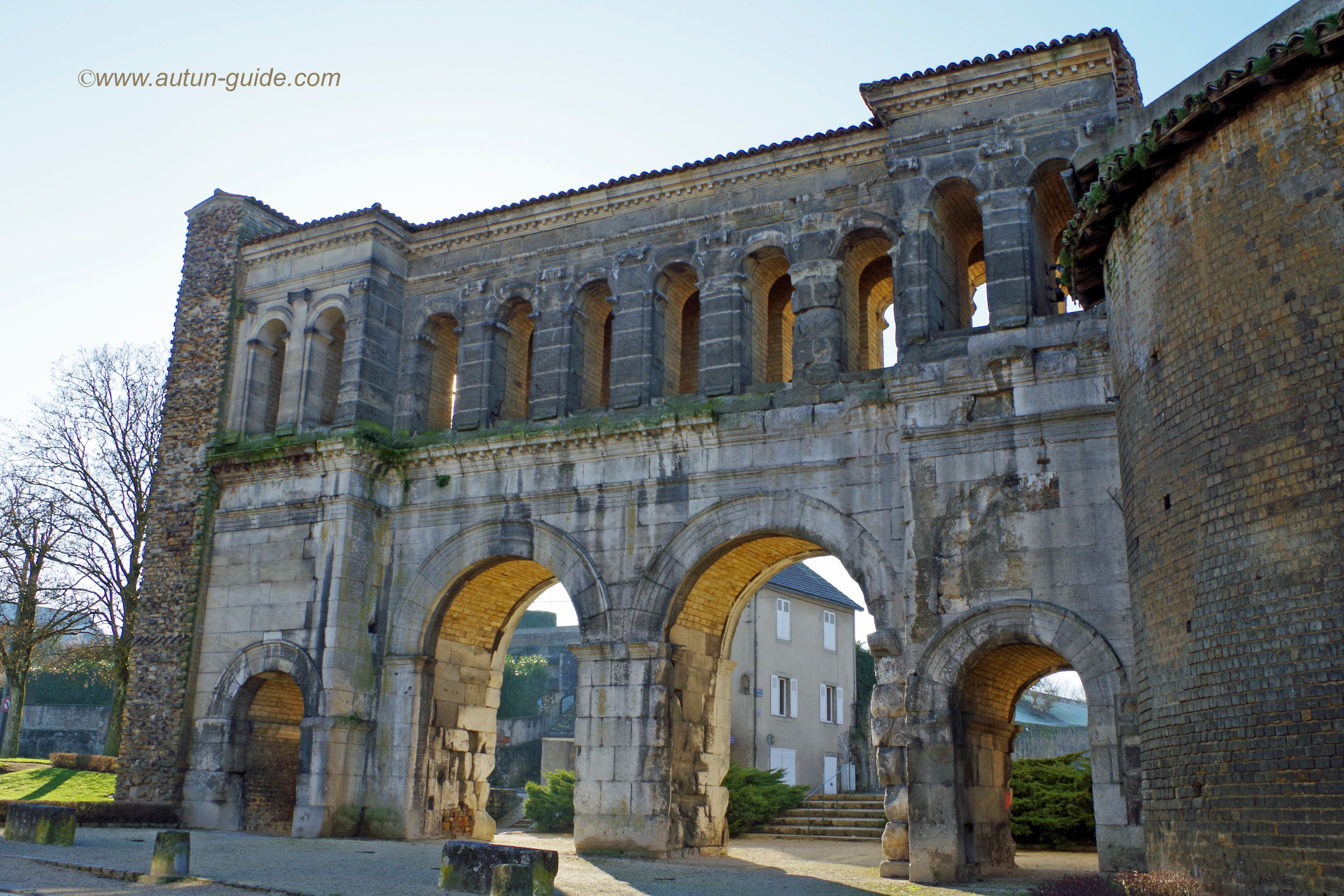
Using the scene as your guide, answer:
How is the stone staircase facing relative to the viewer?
toward the camera

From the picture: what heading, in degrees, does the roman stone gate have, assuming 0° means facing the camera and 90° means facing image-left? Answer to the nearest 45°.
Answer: approximately 45°

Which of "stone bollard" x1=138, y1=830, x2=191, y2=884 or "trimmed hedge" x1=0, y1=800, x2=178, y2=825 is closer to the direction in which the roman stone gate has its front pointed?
the stone bollard

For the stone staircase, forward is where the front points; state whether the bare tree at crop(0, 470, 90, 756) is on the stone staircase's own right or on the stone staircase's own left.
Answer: on the stone staircase's own right

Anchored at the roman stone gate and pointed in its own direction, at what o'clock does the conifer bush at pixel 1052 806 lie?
The conifer bush is roughly at 7 o'clock from the roman stone gate.

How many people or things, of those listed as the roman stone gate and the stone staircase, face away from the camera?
0

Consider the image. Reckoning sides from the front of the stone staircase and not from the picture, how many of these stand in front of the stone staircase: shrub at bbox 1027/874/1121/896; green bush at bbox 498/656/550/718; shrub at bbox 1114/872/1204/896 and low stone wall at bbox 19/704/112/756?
2

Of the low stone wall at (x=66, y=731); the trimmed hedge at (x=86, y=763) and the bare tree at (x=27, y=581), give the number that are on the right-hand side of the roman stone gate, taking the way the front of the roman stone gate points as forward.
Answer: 3

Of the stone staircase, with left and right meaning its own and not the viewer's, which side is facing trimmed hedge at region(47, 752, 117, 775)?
right

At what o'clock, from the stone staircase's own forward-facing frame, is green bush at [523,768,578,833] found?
The green bush is roughly at 3 o'clock from the stone staircase.

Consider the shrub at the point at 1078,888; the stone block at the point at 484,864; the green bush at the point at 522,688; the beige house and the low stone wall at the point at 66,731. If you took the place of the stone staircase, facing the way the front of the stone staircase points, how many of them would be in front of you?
2

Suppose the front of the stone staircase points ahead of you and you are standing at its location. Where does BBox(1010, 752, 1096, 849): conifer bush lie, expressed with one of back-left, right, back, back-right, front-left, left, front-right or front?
front-left

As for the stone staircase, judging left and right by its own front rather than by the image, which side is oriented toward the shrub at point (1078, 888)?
front

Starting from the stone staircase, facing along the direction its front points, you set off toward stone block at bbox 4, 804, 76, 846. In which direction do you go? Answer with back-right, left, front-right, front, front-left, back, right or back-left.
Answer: front-right
